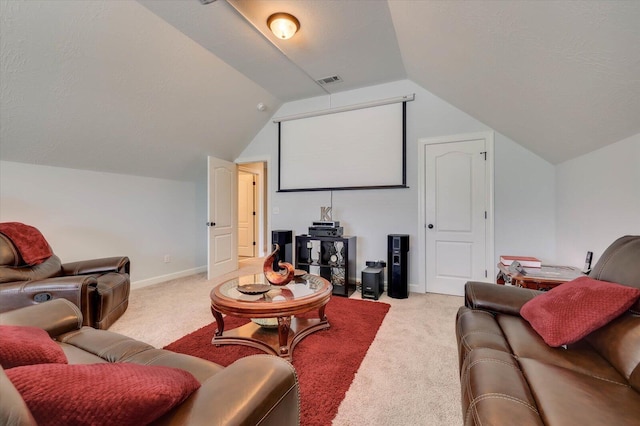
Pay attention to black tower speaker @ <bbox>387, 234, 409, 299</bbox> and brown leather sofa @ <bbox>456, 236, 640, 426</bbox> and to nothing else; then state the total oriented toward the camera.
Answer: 1

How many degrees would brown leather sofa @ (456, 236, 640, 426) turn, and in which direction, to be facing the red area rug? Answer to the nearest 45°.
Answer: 0° — it already faces it

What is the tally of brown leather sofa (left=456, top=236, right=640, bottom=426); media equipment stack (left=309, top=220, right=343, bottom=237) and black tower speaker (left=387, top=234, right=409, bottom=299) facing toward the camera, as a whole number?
2

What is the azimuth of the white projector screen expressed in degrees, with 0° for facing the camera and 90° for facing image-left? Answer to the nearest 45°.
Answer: approximately 45°

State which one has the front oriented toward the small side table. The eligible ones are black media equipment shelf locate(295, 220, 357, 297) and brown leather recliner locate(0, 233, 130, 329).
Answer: the brown leather recliner

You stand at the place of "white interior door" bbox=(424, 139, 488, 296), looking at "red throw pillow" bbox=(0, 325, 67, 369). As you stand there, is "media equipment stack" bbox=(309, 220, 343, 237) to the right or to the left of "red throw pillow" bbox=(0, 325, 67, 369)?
right

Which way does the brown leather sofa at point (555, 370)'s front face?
to the viewer's left

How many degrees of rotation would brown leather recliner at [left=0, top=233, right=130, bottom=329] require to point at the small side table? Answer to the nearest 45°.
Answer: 0° — it already faces it
